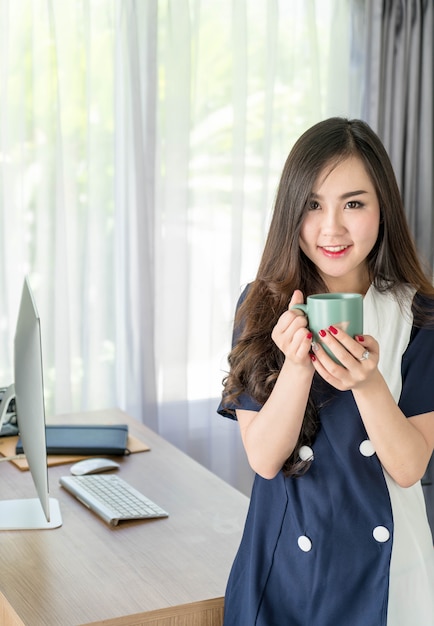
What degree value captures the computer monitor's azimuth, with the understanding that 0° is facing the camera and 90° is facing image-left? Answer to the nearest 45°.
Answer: approximately 270°

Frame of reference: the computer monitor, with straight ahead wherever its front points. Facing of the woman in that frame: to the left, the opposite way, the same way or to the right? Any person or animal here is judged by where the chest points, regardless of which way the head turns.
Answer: to the right

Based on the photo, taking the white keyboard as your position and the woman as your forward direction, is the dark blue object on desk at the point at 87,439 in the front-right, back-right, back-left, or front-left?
back-left

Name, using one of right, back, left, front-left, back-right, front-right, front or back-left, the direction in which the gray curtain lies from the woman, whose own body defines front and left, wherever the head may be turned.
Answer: back

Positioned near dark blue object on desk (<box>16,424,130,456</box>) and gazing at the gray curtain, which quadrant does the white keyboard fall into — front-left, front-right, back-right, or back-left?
back-right

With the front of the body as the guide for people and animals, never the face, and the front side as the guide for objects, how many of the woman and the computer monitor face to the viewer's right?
1

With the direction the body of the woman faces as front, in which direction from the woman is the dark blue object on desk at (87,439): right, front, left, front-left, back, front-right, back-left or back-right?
back-right

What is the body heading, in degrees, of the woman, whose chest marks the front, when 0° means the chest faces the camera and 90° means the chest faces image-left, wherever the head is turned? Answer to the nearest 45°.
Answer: approximately 0°

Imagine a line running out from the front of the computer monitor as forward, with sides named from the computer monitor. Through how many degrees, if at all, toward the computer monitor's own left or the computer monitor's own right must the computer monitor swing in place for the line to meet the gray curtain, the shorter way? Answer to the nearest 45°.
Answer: approximately 45° to the computer monitor's own left
